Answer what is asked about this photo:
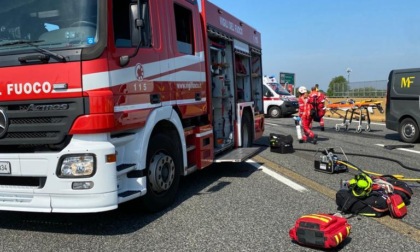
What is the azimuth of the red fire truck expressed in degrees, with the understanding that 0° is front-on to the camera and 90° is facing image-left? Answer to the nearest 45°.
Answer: approximately 45°

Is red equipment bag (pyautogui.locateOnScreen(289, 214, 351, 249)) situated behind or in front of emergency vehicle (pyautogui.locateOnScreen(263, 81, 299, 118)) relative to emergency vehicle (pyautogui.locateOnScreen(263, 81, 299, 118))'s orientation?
in front

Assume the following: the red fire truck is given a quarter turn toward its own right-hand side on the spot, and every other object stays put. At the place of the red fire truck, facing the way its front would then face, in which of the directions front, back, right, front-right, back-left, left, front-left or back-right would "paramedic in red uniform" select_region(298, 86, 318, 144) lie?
right

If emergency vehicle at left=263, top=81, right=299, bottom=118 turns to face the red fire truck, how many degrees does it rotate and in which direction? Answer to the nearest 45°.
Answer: approximately 45° to its right
